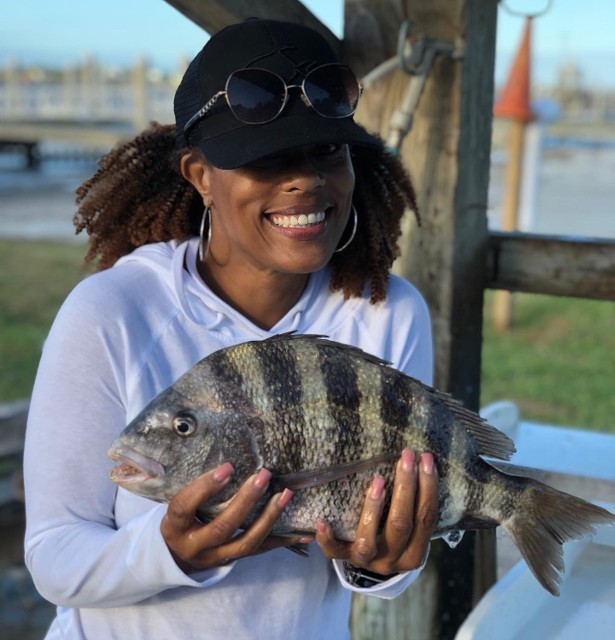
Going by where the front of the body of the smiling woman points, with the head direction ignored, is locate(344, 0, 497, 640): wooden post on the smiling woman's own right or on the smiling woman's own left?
on the smiling woman's own left

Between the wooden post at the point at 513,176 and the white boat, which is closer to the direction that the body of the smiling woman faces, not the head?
the white boat

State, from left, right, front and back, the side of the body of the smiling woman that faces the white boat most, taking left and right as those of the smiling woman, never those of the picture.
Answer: left

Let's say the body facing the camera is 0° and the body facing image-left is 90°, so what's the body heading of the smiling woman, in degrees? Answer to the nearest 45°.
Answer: approximately 315°

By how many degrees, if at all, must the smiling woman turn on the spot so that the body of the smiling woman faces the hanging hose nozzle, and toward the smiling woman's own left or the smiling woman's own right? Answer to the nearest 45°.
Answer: approximately 90° to the smiling woman's own left

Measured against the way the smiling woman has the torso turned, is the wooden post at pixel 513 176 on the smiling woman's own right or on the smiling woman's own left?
on the smiling woman's own left
